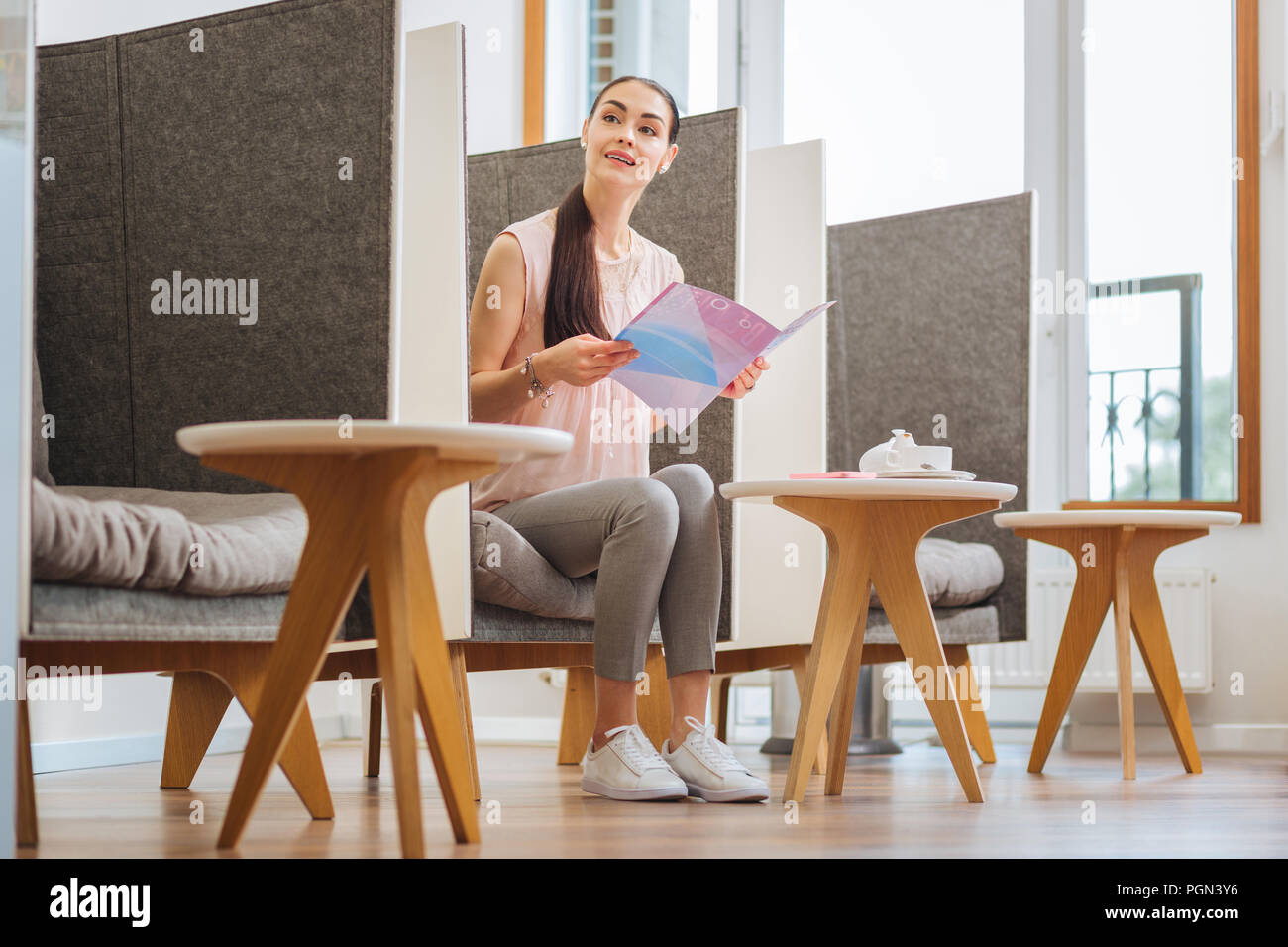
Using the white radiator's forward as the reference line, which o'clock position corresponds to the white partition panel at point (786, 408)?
The white partition panel is roughly at 1 o'clock from the white radiator.

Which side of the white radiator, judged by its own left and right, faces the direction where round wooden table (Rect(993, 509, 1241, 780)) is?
front

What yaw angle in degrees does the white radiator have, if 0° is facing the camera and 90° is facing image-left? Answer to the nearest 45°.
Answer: approximately 0°

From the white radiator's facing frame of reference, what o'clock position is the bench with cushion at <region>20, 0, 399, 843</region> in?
The bench with cushion is roughly at 1 o'clock from the white radiator.

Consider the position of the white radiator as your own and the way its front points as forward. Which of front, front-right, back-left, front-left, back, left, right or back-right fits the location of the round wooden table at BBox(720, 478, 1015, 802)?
front

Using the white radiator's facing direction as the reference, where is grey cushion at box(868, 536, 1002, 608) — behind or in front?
in front

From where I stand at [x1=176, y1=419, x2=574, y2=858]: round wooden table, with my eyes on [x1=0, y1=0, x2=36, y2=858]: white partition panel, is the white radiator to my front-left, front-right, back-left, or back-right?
back-right

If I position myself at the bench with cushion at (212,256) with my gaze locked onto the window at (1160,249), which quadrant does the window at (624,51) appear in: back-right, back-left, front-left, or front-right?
front-left
